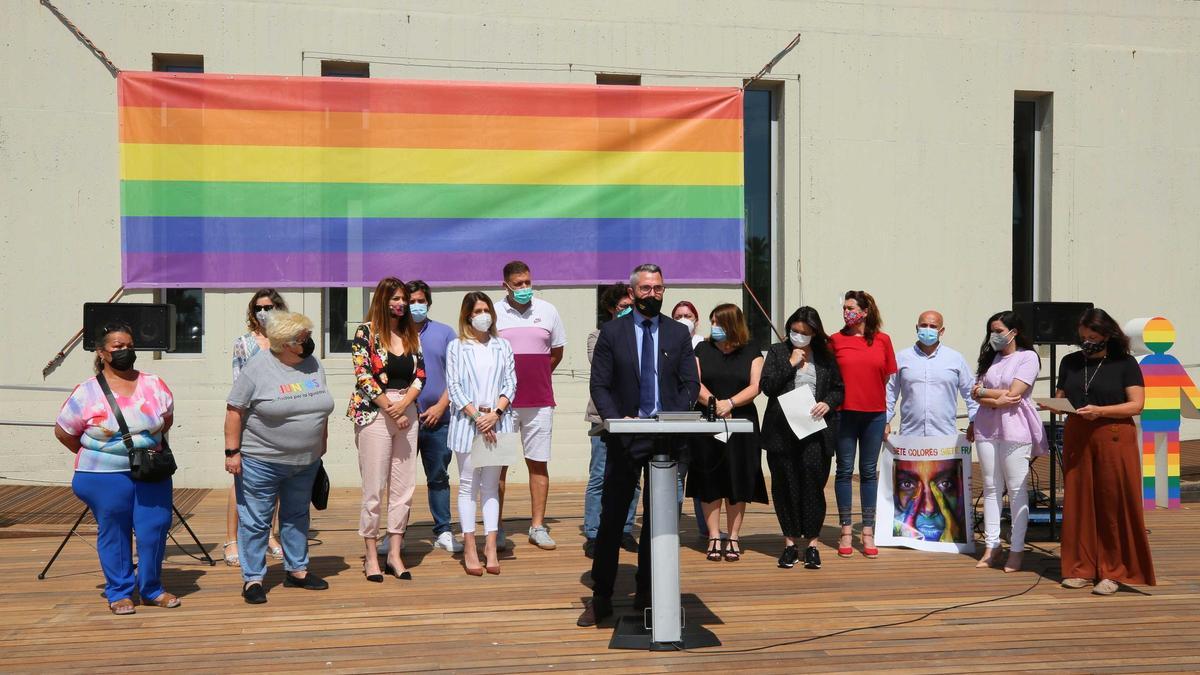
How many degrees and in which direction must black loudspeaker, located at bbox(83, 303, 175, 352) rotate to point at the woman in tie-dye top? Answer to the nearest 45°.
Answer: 0° — it already faces them

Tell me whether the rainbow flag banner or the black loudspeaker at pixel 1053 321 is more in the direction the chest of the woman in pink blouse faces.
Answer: the rainbow flag banner

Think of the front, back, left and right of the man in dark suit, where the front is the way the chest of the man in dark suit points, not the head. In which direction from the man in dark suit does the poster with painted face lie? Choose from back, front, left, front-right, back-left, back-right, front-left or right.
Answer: back-left

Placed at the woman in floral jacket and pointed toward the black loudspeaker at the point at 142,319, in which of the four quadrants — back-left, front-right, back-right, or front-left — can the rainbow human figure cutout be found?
back-right

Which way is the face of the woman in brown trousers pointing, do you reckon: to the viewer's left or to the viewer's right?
to the viewer's left
